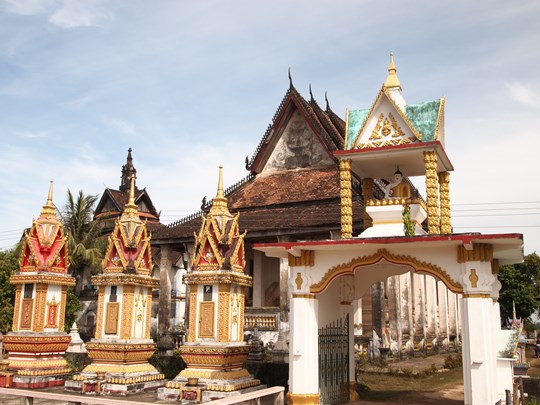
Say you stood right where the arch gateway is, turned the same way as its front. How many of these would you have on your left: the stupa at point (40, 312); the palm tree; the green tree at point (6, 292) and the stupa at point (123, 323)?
0

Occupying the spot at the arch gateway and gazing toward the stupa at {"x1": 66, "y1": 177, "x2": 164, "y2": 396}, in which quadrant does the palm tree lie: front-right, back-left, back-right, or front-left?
front-right

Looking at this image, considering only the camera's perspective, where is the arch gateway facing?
facing the viewer

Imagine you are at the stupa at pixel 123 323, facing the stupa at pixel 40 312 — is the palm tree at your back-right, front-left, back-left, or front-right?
front-right

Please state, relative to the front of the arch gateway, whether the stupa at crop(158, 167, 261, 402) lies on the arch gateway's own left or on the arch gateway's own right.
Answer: on the arch gateway's own right

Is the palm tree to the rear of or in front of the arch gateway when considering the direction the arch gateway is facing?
to the rear

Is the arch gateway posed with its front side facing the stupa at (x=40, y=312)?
no

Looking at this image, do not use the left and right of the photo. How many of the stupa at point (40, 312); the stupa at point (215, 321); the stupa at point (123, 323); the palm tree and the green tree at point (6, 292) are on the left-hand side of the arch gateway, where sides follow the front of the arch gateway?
0

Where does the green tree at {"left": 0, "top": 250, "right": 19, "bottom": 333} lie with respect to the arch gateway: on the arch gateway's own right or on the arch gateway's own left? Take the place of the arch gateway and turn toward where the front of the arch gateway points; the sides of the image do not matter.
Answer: on the arch gateway's own right

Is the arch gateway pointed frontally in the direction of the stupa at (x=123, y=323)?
no

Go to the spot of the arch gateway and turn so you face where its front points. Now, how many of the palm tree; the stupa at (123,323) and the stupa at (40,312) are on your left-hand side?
0

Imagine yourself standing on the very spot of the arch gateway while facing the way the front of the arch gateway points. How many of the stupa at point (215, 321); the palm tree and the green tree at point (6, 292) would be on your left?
0
